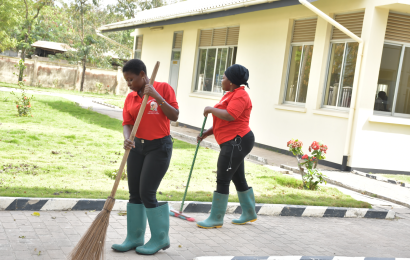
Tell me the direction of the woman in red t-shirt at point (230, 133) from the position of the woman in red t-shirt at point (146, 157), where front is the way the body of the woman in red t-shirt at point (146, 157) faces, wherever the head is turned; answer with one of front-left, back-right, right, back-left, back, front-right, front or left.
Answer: back

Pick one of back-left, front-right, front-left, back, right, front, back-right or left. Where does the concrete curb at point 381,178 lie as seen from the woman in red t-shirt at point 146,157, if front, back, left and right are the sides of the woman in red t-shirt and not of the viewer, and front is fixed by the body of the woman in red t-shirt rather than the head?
back

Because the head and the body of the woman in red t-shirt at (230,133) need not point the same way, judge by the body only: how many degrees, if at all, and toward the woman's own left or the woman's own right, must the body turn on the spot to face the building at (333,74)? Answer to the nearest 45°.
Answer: approximately 90° to the woman's own right

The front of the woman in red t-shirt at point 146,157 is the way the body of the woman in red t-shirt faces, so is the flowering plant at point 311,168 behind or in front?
behind

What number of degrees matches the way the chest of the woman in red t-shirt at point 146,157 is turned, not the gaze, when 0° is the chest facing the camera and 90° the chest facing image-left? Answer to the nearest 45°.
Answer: approximately 45°

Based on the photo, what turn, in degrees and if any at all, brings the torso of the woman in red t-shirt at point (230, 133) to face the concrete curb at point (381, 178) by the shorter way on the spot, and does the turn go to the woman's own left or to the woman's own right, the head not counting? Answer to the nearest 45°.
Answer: approximately 135° to the woman's own right

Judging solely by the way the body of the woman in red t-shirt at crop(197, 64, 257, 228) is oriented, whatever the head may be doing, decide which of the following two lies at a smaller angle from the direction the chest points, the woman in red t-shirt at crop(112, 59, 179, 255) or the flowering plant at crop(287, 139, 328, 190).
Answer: the woman in red t-shirt

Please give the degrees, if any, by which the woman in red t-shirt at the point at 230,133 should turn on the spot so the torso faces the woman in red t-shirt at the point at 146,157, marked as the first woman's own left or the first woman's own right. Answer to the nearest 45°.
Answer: approximately 45° to the first woman's own left

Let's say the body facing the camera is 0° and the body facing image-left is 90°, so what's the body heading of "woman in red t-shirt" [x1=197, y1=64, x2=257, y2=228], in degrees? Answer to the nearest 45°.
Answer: approximately 90°

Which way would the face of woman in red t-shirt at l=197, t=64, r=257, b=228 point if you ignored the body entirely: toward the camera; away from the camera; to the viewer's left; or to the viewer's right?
to the viewer's left

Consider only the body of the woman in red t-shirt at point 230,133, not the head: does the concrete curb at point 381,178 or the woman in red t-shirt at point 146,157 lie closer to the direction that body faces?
the woman in red t-shirt
